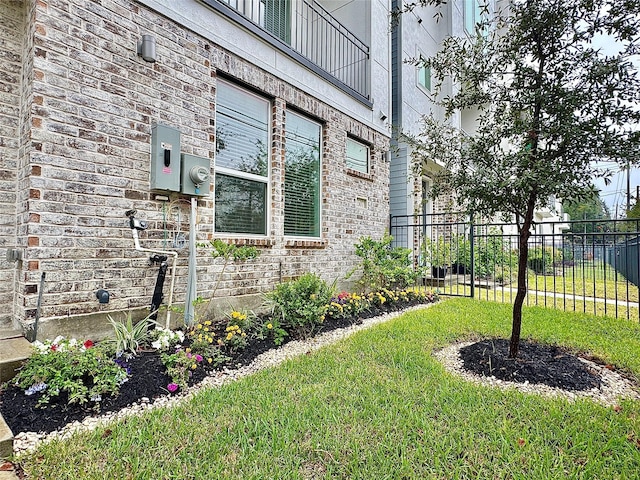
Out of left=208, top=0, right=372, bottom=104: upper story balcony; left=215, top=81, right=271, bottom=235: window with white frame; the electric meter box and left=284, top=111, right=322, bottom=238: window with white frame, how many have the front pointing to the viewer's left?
0

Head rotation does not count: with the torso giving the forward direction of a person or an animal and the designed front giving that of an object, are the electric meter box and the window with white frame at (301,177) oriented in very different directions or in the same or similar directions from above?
same or similar directions

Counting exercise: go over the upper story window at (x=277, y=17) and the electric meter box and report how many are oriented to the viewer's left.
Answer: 0

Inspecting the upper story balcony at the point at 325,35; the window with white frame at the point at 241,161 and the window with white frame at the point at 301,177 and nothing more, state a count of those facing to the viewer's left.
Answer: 0

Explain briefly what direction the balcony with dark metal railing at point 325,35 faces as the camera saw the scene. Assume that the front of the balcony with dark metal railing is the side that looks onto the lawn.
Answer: facing the viewer and to the right of the viewer

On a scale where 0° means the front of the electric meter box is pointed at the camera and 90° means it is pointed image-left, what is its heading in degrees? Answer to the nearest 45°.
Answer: approximately 315°

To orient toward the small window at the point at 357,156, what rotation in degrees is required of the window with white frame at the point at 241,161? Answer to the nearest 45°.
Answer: approximately 90° to its left

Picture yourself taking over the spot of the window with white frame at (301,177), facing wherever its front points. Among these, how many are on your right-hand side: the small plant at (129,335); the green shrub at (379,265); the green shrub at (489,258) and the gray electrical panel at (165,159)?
2

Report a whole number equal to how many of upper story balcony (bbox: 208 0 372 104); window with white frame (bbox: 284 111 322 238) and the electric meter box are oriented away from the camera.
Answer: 0

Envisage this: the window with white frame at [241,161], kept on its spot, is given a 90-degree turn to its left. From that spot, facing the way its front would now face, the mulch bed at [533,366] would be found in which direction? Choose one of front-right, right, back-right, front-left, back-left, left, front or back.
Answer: right

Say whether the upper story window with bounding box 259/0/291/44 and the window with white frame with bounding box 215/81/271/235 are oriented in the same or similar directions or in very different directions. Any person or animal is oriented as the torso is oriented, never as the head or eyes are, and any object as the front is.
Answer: same or similar directions
